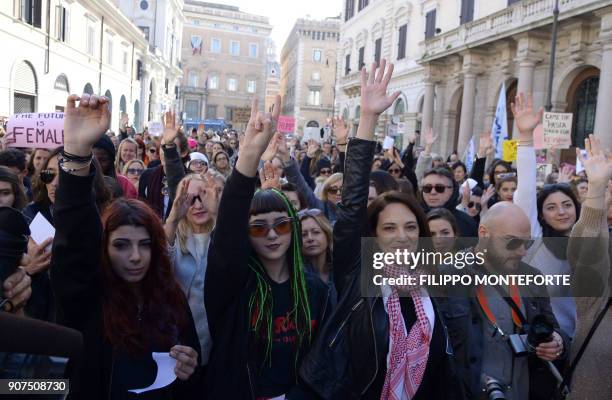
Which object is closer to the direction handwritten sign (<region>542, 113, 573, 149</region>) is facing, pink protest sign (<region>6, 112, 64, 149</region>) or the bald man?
the bald man

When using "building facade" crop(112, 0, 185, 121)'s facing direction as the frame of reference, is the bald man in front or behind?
in front

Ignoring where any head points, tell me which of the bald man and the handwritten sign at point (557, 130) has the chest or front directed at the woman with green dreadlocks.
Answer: the handwritten sign

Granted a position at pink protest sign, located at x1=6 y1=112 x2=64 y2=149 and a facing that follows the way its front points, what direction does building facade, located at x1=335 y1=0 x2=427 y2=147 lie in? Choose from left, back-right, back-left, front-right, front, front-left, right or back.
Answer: back-left

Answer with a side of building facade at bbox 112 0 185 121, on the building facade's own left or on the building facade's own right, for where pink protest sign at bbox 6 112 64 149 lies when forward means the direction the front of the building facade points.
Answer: on the building facade's own right

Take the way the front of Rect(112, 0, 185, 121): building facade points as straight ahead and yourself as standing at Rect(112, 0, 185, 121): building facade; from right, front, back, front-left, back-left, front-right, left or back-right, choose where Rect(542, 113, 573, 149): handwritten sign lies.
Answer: front-right

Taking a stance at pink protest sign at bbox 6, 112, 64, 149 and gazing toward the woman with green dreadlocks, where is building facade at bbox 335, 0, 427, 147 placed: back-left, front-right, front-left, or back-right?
back-left

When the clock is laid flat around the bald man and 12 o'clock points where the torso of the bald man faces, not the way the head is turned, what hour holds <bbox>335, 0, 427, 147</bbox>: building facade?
The building facade is roughly at 7 o'clock from the bald man.

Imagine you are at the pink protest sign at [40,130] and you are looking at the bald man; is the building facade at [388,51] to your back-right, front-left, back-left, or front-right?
back-left

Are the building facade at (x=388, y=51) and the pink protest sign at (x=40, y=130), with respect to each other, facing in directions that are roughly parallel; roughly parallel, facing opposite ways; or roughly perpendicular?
roughly perpendicular

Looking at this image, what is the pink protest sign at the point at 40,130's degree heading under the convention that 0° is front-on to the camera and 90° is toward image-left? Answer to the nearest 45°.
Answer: approximately 0°

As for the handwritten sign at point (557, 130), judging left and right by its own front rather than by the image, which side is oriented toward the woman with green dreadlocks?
front

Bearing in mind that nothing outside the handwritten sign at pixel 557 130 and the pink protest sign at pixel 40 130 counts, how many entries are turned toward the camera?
2

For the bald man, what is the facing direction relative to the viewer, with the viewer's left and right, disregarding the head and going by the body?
facing the viewer and to the right of the viewer

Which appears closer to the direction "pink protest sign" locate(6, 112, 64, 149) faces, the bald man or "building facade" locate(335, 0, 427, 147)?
the bald man

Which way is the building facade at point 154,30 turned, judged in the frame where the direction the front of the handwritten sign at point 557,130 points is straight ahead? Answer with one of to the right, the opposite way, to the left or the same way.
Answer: to the left
